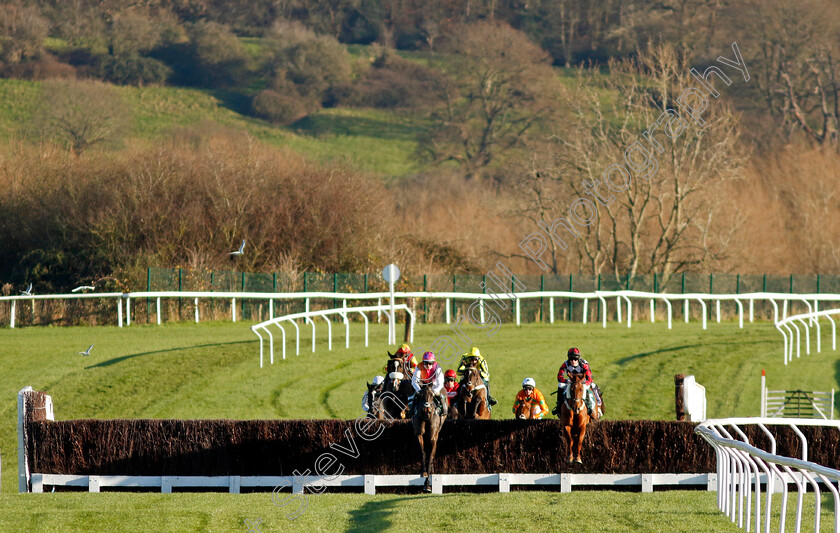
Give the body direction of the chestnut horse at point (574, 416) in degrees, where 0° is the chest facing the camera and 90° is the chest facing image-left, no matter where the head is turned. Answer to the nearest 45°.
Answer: approximately 0°

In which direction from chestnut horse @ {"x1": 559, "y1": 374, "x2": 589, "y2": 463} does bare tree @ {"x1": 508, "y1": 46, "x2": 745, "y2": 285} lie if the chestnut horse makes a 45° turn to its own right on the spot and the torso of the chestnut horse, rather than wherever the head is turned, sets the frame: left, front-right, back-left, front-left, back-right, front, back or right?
back-right

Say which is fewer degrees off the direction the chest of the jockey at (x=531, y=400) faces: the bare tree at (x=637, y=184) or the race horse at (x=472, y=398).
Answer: the race horse

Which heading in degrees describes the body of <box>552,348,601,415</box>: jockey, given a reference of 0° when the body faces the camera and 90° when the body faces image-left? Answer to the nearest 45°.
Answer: approximately 0°

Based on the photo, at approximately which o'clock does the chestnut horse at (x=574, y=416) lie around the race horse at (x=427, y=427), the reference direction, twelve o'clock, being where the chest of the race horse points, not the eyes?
The chestnut horse is roughly at 9 o'clock from the race horse.

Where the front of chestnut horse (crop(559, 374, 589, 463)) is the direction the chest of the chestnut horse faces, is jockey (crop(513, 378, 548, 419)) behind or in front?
behind
